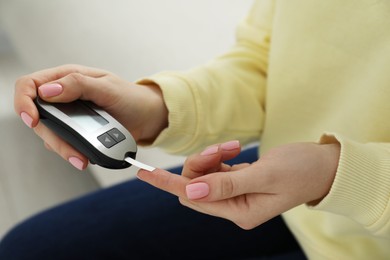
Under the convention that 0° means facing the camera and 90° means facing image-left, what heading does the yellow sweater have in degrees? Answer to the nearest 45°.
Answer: approximately 45°
